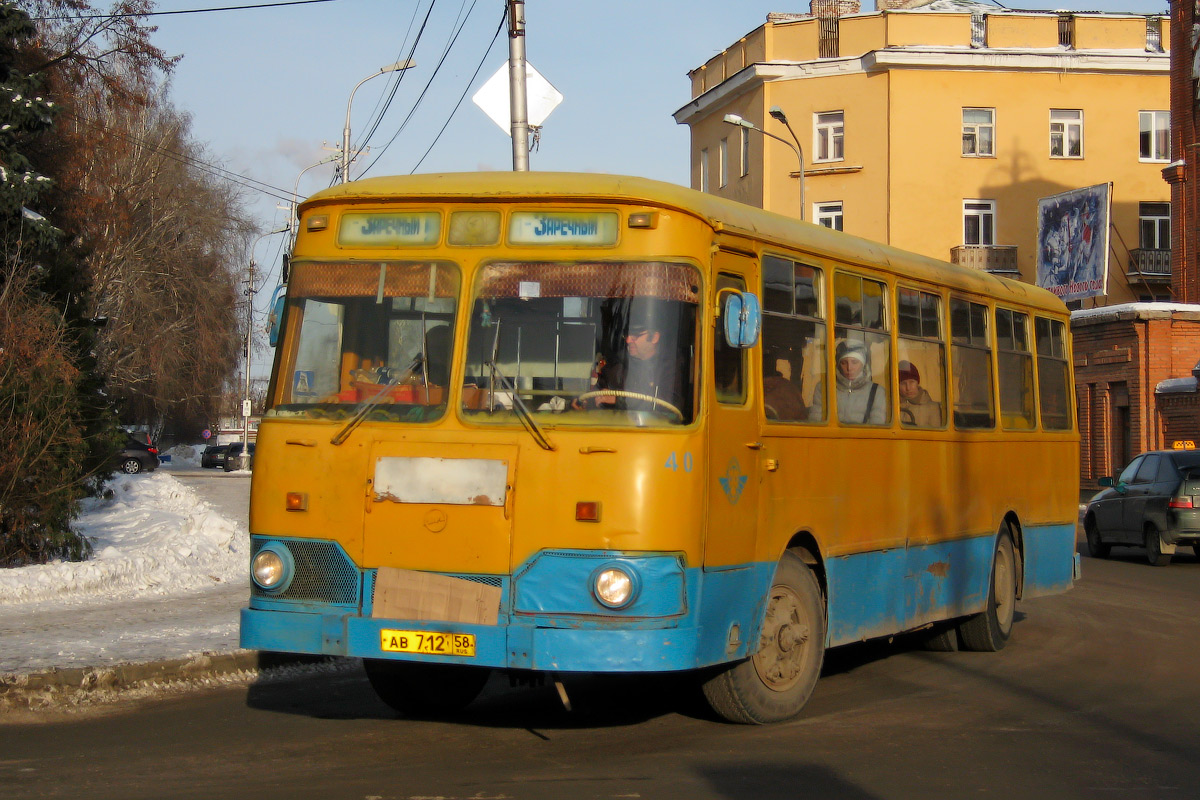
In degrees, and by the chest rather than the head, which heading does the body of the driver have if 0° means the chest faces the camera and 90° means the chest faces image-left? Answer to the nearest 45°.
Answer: approximately 45°

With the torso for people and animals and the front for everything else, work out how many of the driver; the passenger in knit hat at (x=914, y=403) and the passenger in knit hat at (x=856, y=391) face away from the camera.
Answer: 0

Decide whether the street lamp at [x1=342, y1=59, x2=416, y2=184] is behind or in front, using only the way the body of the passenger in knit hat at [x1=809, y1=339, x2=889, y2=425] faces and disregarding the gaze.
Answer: behind

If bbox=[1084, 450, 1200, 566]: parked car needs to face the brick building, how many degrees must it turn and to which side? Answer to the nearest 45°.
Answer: approximately 45° to its right

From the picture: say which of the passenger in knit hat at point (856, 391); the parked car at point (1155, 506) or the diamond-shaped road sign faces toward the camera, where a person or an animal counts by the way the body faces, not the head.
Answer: the passenger in knit hat

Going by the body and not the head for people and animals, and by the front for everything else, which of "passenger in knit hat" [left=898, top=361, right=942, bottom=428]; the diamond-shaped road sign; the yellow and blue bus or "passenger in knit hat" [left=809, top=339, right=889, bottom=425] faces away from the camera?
the diamond-shaped road sign

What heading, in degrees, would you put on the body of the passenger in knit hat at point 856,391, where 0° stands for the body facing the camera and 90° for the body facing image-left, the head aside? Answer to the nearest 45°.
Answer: approximately 0°

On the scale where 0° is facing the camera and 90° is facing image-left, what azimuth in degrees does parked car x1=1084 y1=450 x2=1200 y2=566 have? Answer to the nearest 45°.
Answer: approximately 135°

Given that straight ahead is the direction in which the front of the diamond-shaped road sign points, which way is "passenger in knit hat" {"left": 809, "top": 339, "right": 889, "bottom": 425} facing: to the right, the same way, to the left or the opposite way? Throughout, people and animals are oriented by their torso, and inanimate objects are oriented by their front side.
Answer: the opposite way

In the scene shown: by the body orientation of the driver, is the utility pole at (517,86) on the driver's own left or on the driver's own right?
on the driver's own right
